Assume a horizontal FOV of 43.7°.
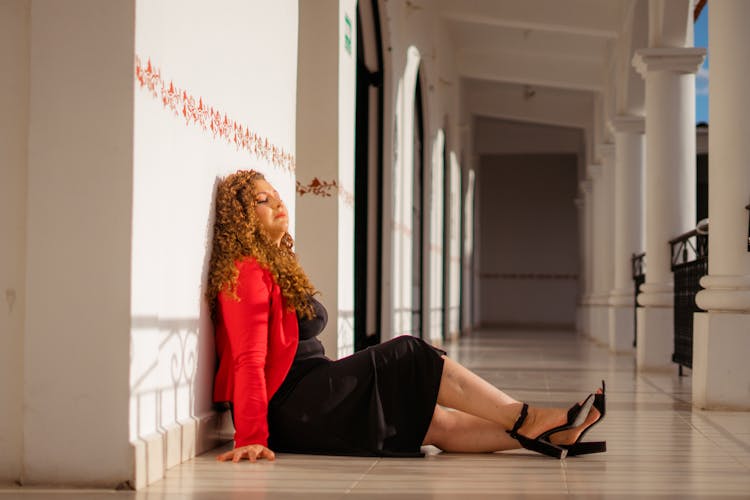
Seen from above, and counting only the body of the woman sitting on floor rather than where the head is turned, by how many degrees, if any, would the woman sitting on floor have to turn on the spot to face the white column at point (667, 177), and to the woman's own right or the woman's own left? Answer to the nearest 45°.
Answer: approximately 45° to the woman's own left

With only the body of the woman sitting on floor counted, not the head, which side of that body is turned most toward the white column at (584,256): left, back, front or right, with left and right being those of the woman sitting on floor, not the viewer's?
left

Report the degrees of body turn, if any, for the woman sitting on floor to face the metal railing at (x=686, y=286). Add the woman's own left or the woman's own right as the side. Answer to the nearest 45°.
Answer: approximately 45° to the woman's own left

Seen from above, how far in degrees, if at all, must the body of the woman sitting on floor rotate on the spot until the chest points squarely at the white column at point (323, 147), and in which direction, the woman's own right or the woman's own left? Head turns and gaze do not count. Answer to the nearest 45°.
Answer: approximately 90° to the woman's own left

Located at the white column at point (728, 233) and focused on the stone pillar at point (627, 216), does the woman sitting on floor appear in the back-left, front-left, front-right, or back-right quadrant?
back-left

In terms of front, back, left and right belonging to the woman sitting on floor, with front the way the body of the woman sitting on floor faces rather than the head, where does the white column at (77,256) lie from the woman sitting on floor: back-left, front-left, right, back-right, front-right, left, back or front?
back-right

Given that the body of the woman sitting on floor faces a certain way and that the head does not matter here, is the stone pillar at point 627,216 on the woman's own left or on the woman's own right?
on the woman's own left

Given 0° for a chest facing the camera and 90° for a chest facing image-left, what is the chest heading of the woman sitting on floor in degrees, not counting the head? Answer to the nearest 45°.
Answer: approximately 270°

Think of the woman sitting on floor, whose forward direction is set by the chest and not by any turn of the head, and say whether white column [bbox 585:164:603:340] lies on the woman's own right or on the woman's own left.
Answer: on the woman's own left

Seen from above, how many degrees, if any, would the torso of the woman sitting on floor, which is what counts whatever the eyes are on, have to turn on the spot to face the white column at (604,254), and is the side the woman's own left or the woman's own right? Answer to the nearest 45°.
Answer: approximately 90° to the woman's own left

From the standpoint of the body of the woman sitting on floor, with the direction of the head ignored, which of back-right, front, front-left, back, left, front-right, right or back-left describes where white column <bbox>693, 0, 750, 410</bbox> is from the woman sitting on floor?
front-left

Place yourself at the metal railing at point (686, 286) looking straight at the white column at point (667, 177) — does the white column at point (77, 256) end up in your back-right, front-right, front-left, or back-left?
back-left
